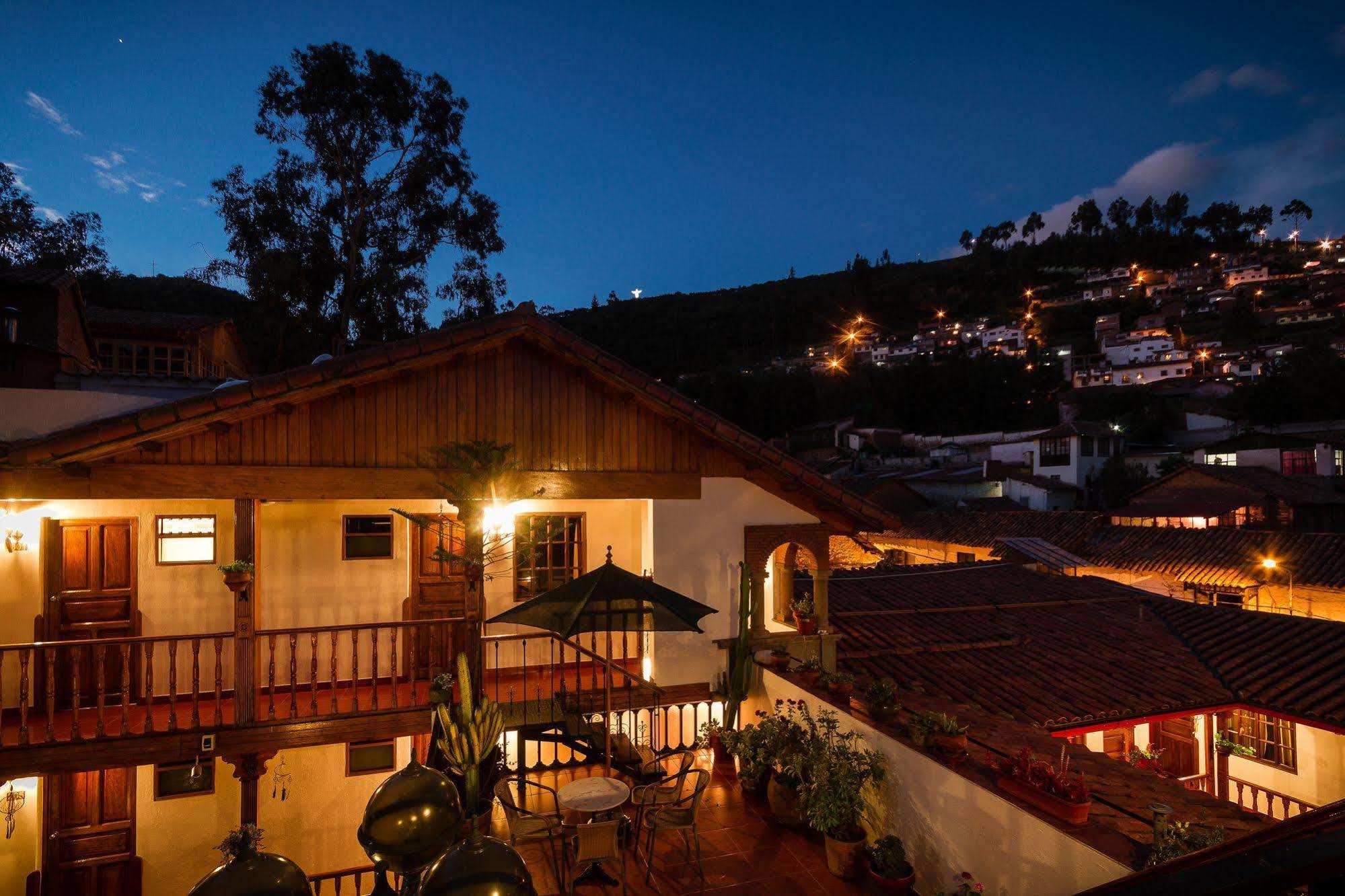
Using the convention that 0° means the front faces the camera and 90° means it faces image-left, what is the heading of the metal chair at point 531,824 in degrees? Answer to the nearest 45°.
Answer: approximately 270°

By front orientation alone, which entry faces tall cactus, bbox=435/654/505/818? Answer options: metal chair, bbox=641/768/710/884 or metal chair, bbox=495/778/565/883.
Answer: metal chair, bbox=641/768/710/884

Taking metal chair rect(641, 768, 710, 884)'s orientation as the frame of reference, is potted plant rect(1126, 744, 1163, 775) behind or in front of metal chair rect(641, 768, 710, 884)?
behind

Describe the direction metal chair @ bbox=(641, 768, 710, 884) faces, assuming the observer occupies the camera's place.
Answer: facing to the left of the viewer

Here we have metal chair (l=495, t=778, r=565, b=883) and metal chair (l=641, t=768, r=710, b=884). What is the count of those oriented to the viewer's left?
1

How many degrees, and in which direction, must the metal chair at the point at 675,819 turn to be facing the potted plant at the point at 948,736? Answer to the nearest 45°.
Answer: approximately 180°

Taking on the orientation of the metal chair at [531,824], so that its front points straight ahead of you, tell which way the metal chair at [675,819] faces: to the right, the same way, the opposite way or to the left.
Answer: the opposite way

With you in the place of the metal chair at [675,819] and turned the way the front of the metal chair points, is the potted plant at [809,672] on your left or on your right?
on your right

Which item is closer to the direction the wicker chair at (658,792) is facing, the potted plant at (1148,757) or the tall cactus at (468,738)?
the tall cactus
